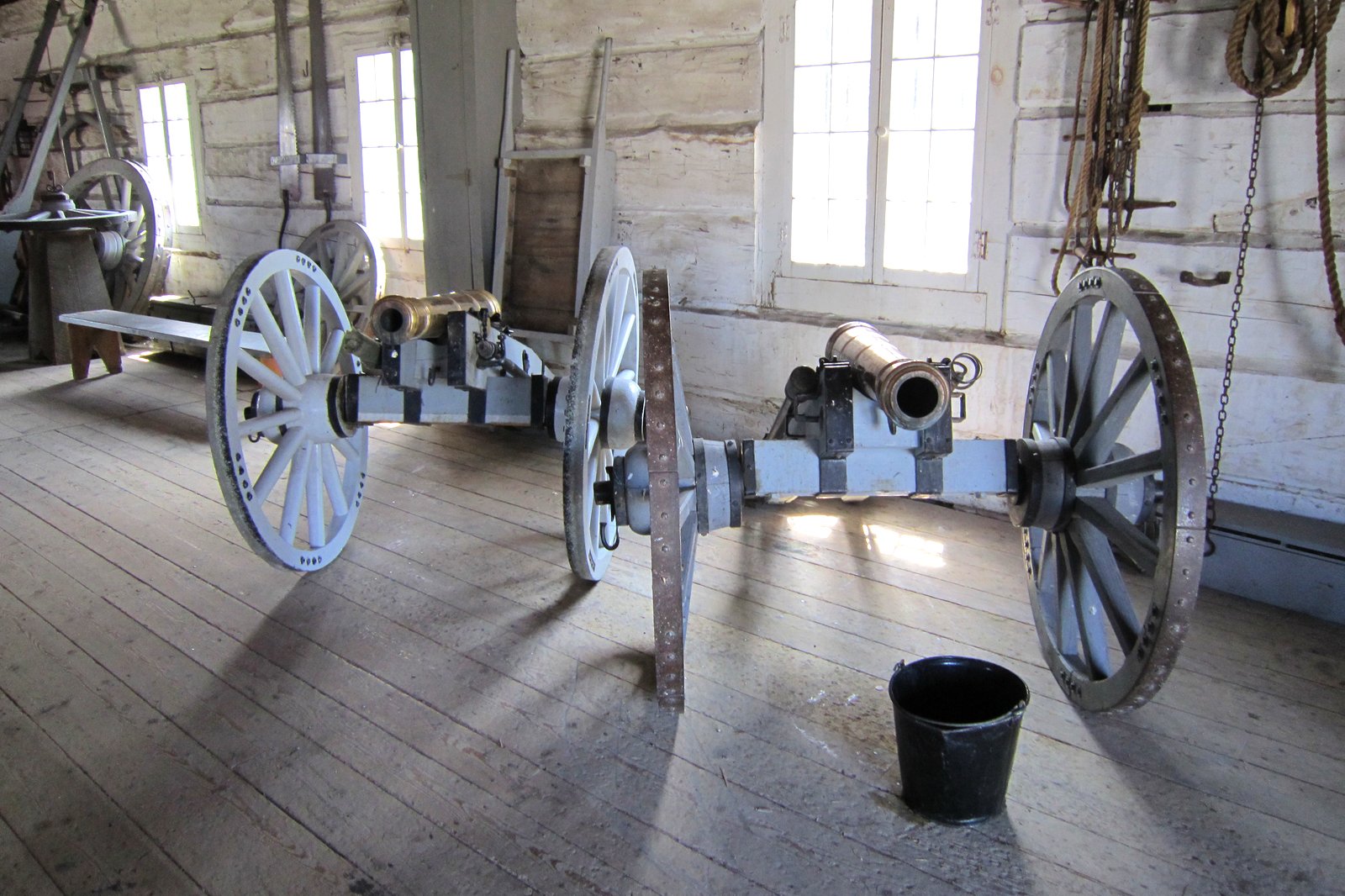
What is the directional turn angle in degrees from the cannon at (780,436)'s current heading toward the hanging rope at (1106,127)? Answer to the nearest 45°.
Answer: approximately 135° to its left

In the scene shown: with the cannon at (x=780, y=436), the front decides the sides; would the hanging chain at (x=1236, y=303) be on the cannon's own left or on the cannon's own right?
on the cannon's own left

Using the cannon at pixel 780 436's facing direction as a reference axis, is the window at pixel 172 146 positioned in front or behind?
behind

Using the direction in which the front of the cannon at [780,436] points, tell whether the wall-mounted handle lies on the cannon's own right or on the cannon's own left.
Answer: on the cannon's own left

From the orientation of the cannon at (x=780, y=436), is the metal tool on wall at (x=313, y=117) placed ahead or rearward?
rearward

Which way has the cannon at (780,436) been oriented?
toward the camera

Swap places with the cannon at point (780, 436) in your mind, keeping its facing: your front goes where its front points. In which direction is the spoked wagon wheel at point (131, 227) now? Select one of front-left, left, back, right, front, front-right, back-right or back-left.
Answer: back-right

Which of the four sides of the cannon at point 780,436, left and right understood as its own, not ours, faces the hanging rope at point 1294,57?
left
